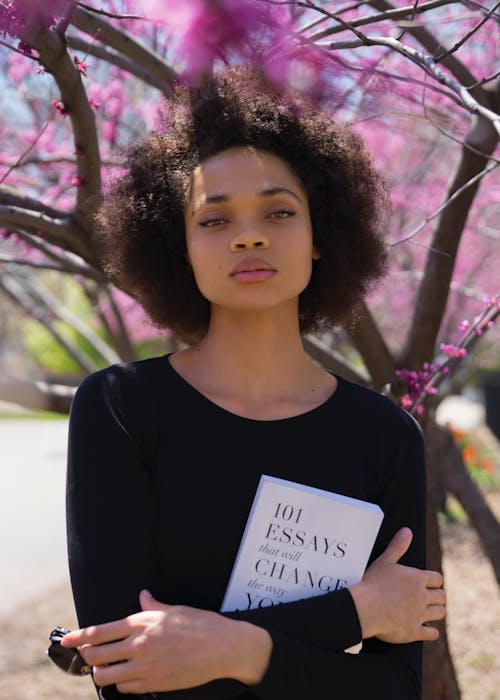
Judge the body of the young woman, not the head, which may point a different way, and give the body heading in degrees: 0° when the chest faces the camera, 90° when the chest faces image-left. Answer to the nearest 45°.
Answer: approximately 0°
